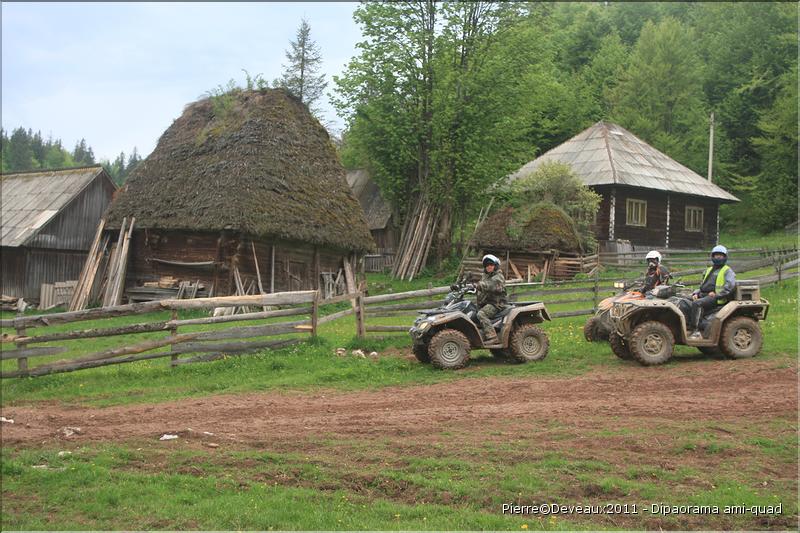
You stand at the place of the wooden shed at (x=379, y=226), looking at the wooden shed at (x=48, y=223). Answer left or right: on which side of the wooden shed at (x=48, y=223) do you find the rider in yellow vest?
left

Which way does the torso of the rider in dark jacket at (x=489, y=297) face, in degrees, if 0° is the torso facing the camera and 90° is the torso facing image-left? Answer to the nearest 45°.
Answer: approximately 45°

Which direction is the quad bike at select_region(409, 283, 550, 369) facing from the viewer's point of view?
to the viewer's left

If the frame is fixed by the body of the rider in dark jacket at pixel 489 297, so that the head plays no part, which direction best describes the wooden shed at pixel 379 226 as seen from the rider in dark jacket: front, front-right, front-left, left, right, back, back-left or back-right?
back-right

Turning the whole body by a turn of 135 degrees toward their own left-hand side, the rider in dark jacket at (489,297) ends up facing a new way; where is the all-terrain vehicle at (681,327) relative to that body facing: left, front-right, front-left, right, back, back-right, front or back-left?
front

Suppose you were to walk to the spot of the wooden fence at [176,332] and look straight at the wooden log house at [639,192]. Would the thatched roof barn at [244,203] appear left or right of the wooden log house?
left

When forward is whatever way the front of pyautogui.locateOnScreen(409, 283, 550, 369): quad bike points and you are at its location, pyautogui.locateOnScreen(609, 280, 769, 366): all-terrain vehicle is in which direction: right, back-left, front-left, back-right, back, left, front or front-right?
back

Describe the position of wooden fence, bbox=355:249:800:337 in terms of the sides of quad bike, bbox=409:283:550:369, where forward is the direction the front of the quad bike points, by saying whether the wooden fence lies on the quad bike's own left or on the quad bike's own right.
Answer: on the quad bike's own right

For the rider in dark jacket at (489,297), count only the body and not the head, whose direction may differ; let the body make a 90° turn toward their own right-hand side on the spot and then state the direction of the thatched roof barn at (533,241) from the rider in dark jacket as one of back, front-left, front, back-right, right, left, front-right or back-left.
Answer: front-right

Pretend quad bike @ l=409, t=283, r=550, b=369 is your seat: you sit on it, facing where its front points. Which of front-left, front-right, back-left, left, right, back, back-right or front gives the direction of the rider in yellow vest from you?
back
